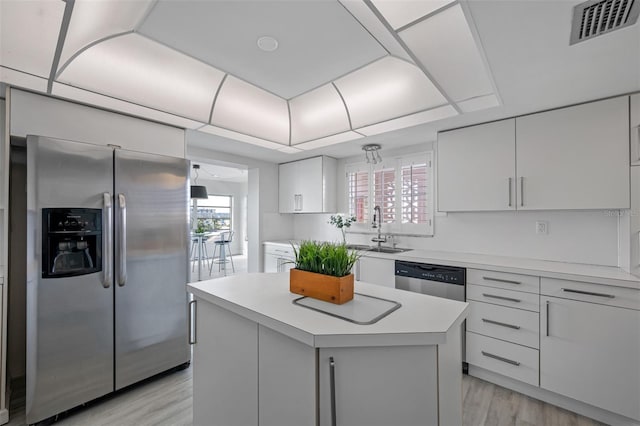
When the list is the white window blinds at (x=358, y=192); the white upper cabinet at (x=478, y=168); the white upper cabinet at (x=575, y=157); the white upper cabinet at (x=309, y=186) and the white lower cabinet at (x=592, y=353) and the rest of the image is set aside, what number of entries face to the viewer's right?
0

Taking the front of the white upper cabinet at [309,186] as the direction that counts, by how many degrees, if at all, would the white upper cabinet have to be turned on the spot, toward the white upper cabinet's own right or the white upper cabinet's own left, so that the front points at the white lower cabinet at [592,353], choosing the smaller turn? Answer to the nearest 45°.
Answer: approximately 90° to the white upper cabinet's own left

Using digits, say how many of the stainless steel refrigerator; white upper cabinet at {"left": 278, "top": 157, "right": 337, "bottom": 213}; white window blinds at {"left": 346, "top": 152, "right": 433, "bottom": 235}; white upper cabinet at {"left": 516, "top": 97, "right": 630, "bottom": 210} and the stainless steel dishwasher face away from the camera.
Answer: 0

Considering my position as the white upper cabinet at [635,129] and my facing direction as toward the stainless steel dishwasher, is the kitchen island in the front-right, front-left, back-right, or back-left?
front-left

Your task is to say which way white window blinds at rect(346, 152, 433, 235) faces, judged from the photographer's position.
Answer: facing the viewer and to the left of the viewer

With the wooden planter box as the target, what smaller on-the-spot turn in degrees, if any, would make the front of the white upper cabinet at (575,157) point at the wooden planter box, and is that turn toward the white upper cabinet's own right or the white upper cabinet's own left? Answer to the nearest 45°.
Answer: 0° — it already faces it

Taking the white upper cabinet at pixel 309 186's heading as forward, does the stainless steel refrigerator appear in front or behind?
in front

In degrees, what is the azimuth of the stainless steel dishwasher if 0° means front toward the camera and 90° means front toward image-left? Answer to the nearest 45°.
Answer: approximately 45°

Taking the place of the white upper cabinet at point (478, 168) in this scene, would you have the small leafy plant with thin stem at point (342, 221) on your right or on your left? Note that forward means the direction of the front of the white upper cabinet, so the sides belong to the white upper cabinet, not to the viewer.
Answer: on your right

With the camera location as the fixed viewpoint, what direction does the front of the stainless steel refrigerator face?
facing the viewer and to the right of the viewer

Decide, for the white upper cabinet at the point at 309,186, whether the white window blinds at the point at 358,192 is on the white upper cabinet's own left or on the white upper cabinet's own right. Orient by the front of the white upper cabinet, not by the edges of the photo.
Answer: on the white upper cabinet's own left
